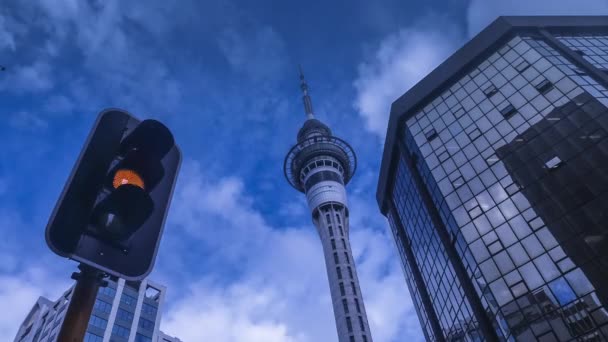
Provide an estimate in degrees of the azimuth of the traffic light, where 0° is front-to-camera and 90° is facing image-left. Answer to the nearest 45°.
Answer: approximately 315°

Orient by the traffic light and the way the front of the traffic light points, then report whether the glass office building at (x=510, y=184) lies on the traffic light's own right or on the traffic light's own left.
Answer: on the traffic light's own left
